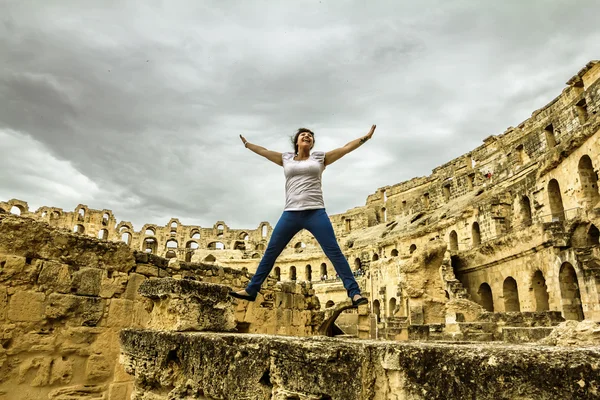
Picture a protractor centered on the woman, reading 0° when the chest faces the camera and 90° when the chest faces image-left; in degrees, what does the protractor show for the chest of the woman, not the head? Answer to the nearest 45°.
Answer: approximately 0°
